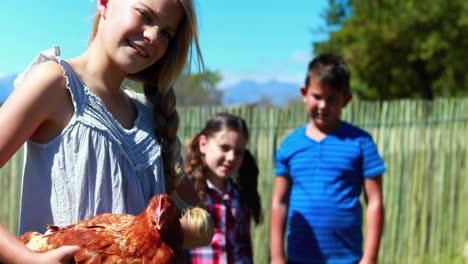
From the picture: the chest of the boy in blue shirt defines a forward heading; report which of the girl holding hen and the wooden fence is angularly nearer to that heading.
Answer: the girl holding hen

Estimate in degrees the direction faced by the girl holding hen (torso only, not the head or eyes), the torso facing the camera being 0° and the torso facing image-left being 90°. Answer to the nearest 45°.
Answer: approximately 315°

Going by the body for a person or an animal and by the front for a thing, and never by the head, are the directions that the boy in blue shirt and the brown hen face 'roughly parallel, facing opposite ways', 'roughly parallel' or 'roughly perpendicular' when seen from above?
roughly perpendicular

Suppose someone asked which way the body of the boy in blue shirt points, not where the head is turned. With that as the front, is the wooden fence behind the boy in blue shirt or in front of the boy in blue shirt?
behind

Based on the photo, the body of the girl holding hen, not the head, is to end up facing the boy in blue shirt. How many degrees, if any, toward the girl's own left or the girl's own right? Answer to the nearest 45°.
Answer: approximately 90° to the girl's own left

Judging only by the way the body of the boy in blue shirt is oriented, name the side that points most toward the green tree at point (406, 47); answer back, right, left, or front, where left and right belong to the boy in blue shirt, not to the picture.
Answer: back

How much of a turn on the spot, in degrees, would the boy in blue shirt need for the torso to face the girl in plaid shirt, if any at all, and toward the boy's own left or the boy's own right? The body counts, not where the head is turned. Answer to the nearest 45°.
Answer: approximately 90° to the boy's own right
